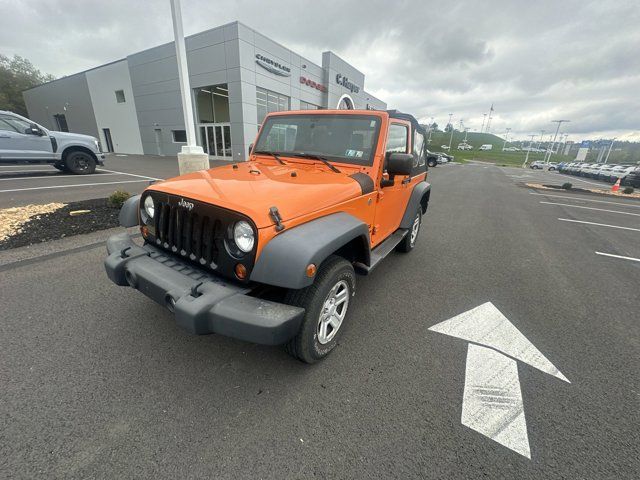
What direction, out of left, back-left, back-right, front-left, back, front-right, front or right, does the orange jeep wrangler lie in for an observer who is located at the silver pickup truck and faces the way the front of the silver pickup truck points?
right

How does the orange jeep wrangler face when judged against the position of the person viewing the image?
facing the viewer and to the left of the viewer

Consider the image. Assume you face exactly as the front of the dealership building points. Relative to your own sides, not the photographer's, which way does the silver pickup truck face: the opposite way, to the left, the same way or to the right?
to the left

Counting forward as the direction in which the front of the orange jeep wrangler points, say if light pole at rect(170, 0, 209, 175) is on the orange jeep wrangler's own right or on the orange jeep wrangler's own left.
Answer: on the orange jeep wrangler's own right

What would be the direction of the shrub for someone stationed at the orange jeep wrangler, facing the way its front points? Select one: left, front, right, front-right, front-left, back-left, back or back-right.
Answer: right

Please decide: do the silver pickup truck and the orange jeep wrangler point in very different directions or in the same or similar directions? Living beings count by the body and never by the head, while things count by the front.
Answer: very different directions

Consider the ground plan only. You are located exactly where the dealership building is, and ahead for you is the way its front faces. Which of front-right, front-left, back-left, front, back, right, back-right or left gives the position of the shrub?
front-right

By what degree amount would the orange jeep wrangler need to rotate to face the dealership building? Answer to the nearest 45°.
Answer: approximately 135° to its right

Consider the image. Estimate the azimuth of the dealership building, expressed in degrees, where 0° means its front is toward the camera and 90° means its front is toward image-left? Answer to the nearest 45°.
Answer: approximately 315°

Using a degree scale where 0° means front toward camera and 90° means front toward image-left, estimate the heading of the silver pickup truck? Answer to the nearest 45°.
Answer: approximately 270°

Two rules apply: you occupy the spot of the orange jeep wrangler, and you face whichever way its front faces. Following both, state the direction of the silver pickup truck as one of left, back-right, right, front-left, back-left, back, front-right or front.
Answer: right

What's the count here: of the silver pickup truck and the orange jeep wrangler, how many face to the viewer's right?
1

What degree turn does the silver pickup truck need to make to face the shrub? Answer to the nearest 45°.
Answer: approximately 90° to its right
